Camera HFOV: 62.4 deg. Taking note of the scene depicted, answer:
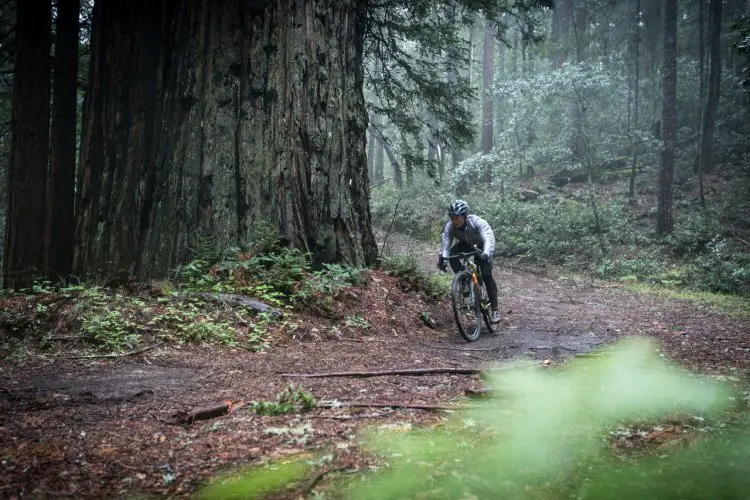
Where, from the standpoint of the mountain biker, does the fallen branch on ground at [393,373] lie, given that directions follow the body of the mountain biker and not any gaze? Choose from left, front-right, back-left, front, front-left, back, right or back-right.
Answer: front-left

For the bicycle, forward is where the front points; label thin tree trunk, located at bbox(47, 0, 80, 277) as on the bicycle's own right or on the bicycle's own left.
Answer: on the bicycle's own right

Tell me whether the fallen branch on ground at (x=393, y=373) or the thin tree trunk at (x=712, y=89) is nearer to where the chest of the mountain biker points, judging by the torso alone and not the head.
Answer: the fallen branch on ground

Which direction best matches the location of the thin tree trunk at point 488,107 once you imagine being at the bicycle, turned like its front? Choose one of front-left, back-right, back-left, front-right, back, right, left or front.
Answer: back-right

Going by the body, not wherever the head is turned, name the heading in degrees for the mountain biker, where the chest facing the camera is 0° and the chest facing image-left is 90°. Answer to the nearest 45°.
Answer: approximately 45°

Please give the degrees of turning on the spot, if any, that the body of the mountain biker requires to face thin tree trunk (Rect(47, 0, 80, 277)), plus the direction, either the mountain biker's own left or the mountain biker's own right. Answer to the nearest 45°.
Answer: approximately 45° to the mountain biker's own right

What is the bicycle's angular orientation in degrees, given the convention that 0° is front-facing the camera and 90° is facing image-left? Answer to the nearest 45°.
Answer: approximately 45°
